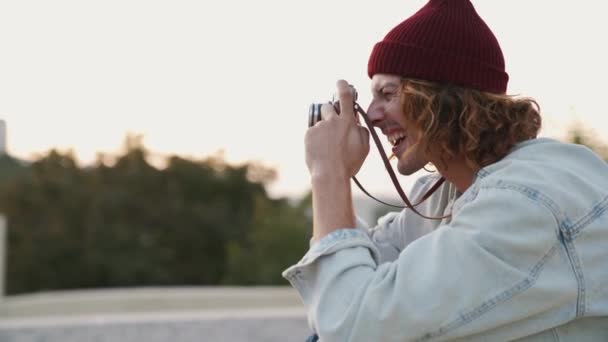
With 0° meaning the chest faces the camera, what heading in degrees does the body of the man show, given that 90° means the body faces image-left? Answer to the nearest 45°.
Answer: approximately 90°

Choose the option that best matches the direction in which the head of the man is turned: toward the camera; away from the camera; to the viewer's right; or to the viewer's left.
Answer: to the viewer's left
